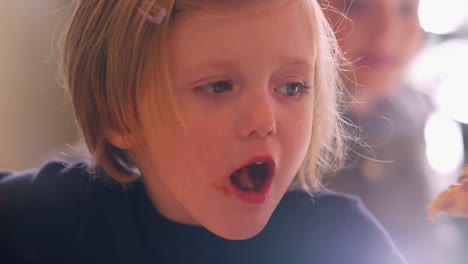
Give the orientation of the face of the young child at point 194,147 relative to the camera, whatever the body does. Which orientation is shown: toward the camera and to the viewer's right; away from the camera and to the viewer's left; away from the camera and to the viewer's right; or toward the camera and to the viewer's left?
toward the camera and to the viewer's right

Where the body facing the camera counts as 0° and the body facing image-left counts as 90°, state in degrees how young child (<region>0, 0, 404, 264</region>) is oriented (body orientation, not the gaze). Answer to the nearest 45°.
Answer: approximately 315°

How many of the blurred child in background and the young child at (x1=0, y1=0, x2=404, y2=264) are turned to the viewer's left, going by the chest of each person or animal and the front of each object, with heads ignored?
0

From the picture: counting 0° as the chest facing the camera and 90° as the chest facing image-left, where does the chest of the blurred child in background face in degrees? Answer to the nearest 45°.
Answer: approximately 0°
